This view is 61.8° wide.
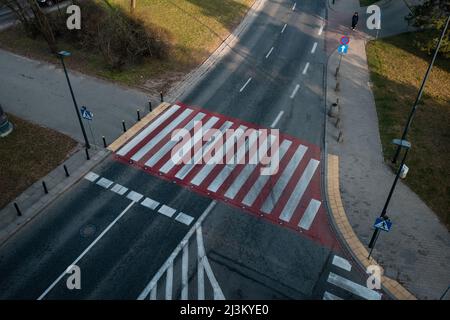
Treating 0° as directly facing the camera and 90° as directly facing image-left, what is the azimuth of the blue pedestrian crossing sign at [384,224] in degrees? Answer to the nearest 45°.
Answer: approximately 0°

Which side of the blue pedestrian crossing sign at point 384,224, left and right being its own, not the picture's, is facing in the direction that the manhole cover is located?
right

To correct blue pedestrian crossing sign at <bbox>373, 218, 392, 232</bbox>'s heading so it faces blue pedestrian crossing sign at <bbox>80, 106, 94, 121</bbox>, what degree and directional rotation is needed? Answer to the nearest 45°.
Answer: approximately 90° to its right

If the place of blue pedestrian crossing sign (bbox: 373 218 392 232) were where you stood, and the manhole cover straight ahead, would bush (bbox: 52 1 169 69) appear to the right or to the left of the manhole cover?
right

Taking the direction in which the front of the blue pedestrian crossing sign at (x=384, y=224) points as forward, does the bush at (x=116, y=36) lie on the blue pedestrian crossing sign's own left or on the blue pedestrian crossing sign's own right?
on the blue pedestrian crossing sign's own right

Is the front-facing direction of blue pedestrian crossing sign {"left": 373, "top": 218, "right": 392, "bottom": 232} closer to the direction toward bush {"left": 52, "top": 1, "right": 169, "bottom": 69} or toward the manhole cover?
the manhole cover

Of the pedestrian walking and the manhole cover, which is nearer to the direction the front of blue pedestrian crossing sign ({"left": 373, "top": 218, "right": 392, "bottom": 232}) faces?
the manhole cover

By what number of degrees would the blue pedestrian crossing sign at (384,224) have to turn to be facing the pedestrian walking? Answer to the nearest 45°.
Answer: approximately 180°
